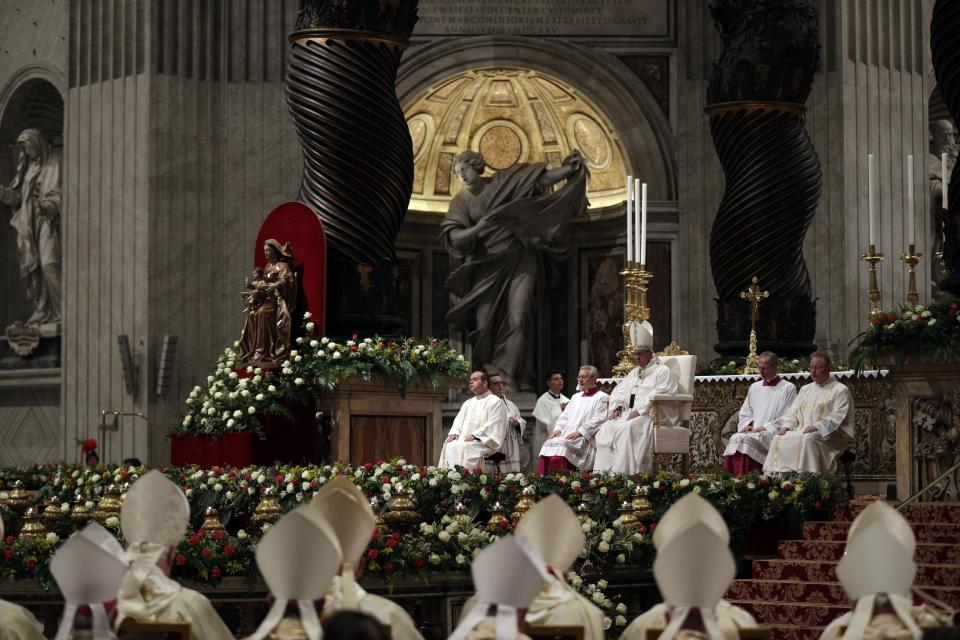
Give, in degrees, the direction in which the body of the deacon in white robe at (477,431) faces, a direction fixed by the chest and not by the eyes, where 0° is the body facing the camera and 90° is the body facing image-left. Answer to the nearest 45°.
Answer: approximately 45°

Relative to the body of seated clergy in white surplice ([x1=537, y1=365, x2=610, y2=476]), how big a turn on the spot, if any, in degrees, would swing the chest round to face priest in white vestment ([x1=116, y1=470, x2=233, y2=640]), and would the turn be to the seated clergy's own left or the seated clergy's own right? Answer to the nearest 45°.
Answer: approximately 45° to the seated clergy's own left

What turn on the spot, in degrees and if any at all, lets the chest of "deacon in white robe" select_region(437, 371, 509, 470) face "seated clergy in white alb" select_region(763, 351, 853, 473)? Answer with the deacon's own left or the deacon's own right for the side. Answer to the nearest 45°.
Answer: approximately 90° to the deacon's own left

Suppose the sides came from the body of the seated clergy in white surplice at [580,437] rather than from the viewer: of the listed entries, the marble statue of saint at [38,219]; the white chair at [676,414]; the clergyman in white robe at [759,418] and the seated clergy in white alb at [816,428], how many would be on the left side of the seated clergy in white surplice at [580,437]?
3

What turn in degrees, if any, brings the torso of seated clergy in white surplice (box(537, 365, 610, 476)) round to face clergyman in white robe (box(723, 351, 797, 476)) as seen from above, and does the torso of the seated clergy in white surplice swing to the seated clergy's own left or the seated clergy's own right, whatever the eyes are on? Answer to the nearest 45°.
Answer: approximately 90° to the seated clergy's own left

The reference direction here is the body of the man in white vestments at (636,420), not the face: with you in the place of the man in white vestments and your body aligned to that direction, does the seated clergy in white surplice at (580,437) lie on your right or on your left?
on your right

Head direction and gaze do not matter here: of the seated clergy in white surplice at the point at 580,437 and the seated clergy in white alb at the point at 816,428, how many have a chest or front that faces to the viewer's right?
0

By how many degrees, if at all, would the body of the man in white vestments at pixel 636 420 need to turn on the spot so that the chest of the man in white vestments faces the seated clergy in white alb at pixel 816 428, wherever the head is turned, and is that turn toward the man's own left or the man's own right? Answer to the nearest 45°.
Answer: approximately 90° to the man's own left

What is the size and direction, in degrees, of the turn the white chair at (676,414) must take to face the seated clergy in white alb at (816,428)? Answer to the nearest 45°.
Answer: approximately 90° to its left

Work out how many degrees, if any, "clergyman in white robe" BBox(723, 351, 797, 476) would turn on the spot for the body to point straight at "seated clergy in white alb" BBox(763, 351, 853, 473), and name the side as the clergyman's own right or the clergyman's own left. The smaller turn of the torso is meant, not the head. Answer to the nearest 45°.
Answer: approximately 90° to the clergyman's own left

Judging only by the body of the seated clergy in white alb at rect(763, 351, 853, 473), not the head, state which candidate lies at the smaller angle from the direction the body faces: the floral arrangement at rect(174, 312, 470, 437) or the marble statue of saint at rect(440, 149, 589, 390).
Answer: the floral arrangement

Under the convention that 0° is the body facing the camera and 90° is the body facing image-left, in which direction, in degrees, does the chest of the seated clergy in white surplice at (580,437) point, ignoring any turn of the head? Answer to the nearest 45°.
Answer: approximately 45°

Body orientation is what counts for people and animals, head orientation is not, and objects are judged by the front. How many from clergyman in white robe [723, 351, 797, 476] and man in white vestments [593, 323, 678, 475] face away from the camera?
0

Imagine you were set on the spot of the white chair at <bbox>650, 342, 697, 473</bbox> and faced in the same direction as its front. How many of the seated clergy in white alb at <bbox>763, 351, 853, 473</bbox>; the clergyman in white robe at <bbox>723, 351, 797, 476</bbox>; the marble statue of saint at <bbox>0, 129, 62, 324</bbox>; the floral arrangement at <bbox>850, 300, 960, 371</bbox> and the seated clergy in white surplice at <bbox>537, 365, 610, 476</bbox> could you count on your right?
2

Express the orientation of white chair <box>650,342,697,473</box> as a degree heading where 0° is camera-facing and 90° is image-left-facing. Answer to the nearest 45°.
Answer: approximately 45°
